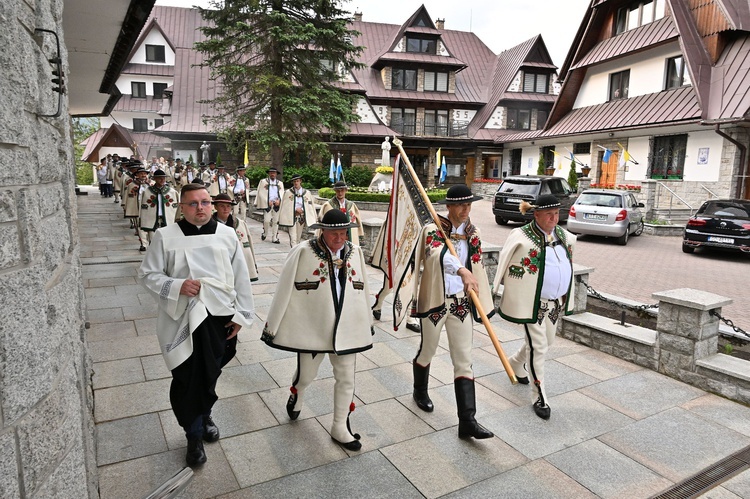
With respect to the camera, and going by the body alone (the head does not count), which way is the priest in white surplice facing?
toward the camera

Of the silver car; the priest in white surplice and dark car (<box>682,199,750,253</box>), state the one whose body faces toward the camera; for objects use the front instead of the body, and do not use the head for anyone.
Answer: the priest in white surplice

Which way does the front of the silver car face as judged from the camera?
facing away from the viewer and to the right of the viewer

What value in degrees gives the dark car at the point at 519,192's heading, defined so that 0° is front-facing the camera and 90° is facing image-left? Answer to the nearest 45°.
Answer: approximately 225°

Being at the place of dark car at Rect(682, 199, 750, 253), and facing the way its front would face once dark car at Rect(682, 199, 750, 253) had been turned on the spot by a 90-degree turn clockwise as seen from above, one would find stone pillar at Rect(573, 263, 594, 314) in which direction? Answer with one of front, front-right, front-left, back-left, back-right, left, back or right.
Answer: right

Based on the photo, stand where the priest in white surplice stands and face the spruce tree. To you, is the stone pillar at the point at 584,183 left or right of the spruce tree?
right

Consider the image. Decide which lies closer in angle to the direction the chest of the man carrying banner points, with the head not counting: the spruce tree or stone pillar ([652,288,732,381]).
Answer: the stone pillar
